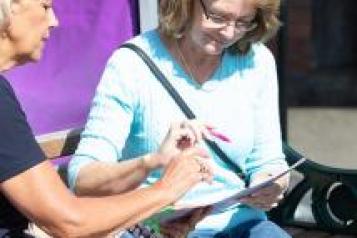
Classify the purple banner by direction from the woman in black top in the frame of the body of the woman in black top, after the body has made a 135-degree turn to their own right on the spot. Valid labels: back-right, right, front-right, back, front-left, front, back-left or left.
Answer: back-right

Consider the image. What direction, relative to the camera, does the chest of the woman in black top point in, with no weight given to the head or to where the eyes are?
to the viewer's right

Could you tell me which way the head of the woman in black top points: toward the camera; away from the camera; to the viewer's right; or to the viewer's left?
to the viewer's right

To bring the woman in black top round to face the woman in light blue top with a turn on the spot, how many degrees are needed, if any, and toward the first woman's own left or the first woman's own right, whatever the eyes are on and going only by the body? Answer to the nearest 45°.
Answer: approximately 45° to the first woman's own left
